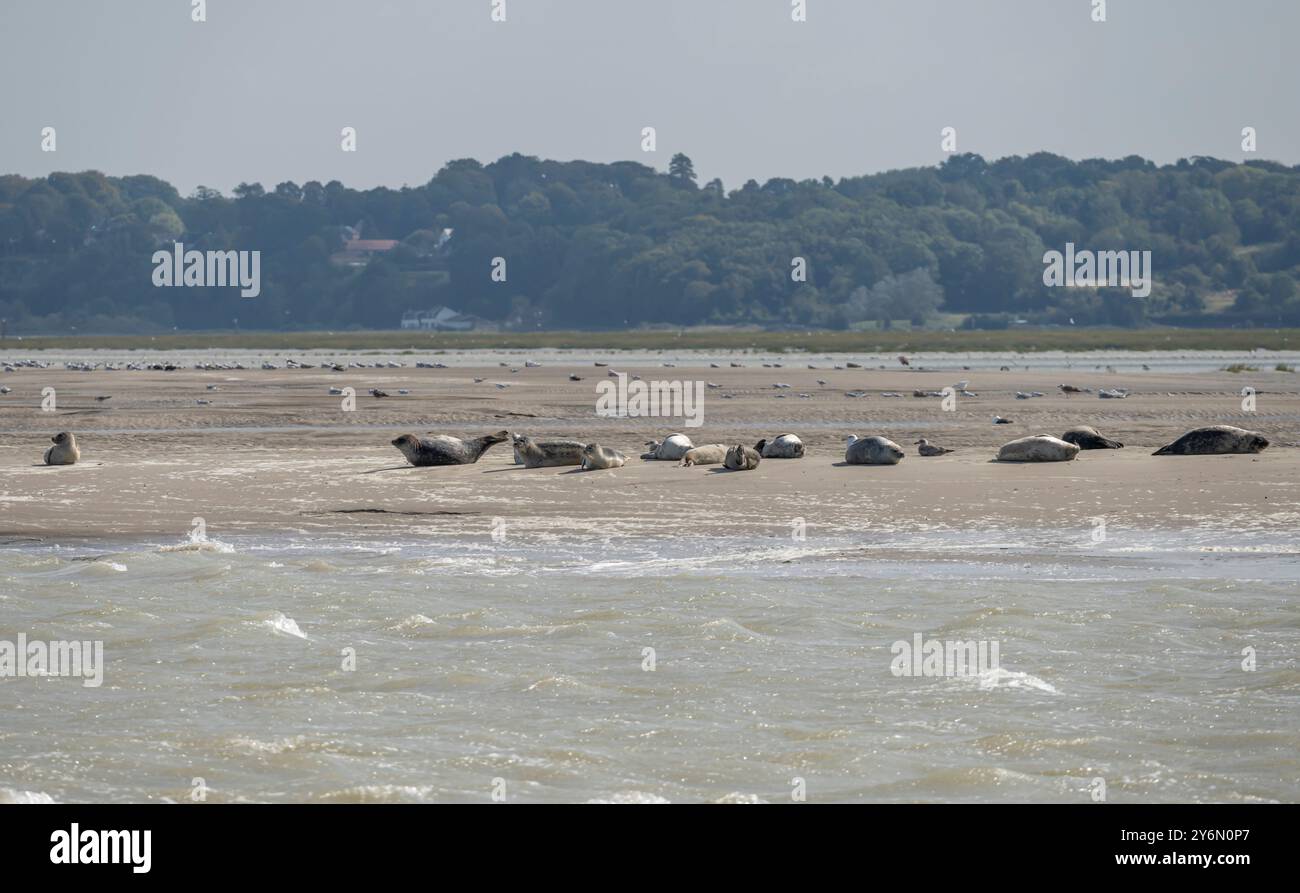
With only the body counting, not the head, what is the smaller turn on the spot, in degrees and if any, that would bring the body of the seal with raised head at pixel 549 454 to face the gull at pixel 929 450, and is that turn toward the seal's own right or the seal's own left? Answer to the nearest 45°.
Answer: approximately 180°

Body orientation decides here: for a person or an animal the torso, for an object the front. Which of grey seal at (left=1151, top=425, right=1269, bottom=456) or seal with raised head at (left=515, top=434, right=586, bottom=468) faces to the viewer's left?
the seal with raised head

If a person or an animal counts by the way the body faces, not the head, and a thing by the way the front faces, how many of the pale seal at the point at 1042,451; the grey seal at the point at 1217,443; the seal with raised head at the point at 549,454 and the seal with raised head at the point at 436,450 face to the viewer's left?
2

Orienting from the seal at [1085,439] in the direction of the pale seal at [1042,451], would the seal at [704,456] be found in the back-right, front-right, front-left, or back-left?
front-right

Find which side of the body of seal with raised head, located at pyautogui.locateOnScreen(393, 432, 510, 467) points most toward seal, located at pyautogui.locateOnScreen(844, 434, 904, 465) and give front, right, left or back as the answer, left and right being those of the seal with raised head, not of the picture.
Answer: back

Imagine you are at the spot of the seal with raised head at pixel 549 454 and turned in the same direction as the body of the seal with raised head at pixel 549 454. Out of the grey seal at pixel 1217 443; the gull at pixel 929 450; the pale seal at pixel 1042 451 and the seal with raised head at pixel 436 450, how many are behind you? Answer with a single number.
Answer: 3

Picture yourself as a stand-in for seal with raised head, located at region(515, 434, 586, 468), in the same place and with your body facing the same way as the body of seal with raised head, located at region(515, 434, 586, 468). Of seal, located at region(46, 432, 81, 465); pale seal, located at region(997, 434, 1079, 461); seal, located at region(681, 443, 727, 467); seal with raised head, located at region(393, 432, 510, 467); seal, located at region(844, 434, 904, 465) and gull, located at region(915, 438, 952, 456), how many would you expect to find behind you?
4

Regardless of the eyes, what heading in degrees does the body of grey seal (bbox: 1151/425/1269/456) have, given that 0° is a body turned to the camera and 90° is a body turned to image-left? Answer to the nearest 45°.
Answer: approximately 270°

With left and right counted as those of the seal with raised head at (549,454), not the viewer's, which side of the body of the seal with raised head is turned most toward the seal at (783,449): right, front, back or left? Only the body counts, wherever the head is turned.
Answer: back

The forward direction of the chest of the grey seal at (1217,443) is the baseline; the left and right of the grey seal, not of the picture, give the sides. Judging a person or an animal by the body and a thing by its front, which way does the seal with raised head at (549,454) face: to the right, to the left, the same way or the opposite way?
the opposite way

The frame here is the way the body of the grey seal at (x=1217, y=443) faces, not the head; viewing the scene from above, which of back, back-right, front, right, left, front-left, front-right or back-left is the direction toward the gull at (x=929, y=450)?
back

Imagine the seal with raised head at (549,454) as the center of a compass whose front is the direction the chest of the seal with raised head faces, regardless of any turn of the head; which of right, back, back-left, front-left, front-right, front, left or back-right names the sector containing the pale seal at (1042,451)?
back
